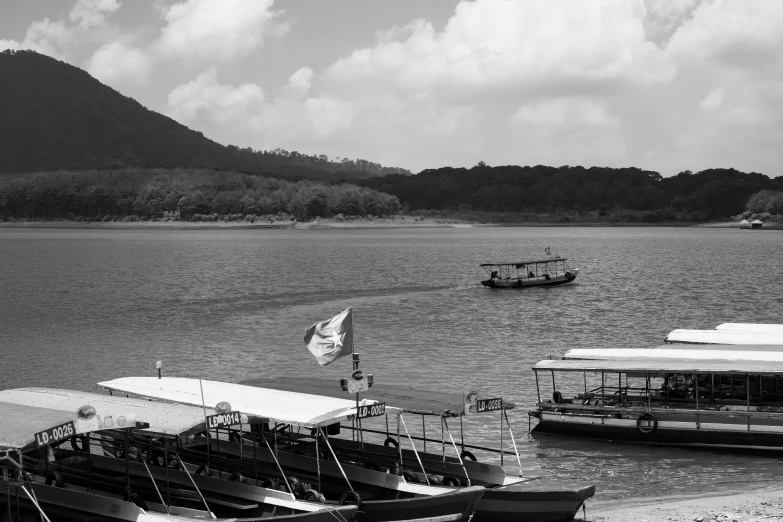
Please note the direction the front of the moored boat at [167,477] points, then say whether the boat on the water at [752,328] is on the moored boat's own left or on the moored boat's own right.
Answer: on the moored boat's own left

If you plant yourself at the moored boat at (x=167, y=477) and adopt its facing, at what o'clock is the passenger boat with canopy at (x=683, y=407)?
The passenger boat with canopy is roughly at 10 o'clock from the moored boat.

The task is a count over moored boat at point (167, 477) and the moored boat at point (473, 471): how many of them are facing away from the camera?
0

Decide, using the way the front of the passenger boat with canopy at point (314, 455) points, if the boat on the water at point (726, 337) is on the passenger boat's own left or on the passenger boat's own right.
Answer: on the passenger boat's own left

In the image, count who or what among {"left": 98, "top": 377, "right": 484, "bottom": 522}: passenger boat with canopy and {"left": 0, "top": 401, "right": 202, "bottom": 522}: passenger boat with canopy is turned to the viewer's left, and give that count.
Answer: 0

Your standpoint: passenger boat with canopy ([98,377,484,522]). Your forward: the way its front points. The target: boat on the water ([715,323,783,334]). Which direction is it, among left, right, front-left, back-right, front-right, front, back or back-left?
left

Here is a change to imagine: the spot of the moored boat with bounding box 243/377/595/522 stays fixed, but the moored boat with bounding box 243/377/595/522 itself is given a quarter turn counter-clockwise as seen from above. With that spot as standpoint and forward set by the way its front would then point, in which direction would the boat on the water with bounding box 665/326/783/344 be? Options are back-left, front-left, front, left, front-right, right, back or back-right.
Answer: front

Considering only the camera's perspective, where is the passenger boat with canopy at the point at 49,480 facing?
facing the viewer and to the right of the viewer

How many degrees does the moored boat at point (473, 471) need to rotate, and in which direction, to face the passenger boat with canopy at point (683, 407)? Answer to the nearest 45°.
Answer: approximately 90° to its left

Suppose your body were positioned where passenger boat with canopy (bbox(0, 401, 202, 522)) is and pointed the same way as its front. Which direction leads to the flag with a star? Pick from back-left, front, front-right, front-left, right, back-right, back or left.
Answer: front-left
